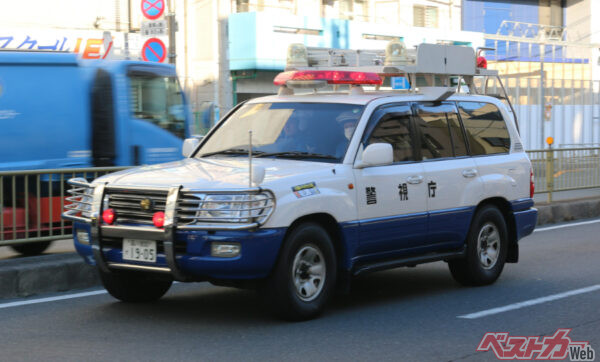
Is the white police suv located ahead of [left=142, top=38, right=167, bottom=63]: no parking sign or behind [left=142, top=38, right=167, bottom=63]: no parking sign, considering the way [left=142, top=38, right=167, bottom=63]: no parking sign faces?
ahead

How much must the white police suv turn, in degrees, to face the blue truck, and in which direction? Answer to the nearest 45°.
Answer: approximately 90° to its right

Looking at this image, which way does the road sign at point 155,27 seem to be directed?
toward the camera

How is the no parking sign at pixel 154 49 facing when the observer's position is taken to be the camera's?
facing the viewer

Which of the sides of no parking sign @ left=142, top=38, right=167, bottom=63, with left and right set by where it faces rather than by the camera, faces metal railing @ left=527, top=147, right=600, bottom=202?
left

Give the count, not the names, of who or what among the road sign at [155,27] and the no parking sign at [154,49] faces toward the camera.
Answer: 2

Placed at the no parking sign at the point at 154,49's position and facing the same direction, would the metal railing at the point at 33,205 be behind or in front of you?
in front
